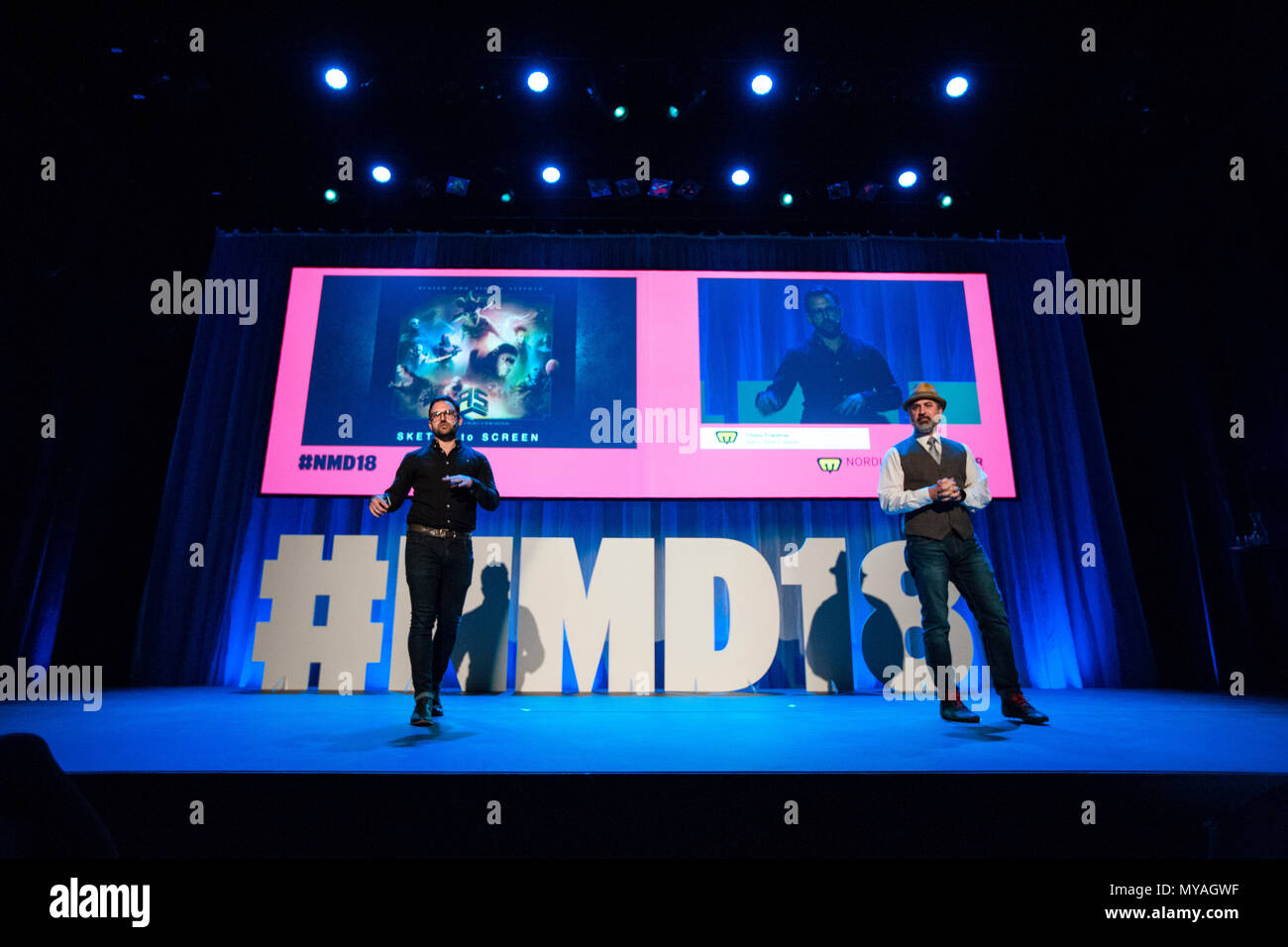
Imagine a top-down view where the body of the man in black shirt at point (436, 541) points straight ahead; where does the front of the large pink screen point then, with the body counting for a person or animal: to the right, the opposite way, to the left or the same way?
the same way

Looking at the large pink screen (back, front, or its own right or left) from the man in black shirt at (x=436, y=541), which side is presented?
front

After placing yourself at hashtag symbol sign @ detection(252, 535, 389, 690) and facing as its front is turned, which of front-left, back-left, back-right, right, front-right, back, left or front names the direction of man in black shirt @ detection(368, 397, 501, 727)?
front

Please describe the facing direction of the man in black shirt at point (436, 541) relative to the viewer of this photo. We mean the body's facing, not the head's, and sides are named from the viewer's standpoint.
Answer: facing the viewer

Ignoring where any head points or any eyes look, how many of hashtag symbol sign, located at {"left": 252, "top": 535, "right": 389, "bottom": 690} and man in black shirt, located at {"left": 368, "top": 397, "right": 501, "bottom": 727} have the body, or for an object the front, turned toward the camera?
2

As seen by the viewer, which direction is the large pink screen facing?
toward the camera

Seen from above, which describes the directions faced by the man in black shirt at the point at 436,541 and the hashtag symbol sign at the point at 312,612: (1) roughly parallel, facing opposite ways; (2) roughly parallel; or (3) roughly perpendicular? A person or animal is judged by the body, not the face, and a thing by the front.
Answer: roughly parallel

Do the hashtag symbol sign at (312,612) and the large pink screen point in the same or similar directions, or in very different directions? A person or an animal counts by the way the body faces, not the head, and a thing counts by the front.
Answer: same or similar directions

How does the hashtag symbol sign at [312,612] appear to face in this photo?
toward the camera

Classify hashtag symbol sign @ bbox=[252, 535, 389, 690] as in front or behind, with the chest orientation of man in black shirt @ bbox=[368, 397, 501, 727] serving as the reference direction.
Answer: behind

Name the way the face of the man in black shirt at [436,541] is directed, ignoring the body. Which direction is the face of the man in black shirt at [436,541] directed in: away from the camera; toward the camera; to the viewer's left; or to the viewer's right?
toward the camera

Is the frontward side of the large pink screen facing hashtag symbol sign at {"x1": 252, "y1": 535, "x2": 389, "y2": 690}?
no

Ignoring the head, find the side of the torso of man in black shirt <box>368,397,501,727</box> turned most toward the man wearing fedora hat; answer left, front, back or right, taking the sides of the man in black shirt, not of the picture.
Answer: left

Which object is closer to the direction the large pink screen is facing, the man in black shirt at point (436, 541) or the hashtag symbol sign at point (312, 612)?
the man in black shirt
